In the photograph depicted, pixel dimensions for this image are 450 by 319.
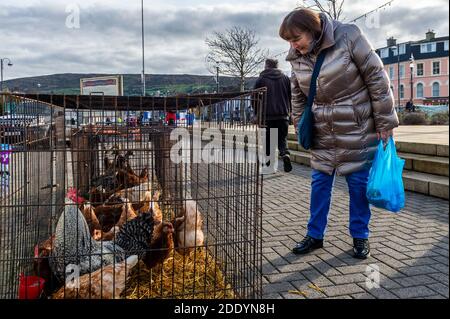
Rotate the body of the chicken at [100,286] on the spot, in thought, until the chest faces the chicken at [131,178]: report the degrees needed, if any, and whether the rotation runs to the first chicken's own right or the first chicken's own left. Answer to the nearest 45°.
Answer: approximately 90° to the first chicken's own right

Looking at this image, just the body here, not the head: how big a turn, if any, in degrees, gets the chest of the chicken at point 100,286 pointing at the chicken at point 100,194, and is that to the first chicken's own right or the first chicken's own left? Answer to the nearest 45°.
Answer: approximately 90° to the first chicken's own right
